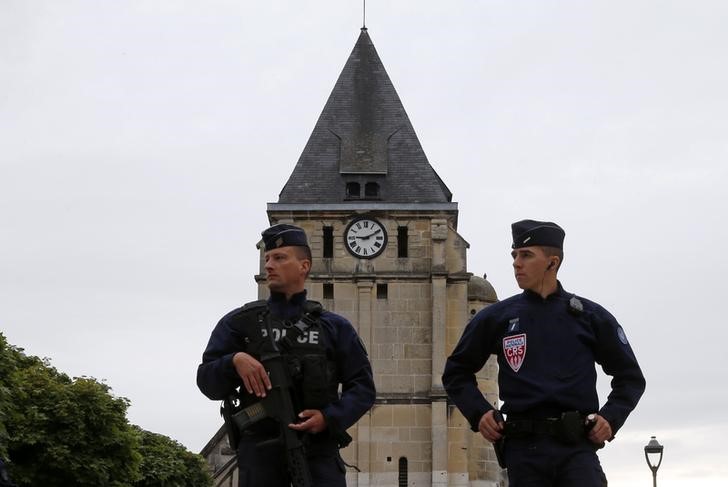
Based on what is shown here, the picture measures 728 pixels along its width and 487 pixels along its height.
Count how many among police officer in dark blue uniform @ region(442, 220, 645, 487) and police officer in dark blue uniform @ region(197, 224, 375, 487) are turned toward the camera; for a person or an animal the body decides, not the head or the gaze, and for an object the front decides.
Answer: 2

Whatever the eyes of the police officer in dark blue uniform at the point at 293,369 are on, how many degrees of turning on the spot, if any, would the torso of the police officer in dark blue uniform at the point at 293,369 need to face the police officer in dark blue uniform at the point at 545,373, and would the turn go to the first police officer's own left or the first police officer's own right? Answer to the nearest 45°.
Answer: approximately 90° to the first police officer's own left

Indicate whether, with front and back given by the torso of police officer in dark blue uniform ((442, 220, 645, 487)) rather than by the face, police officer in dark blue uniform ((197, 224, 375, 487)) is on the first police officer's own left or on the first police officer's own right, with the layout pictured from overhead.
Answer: on the first police officer's own right

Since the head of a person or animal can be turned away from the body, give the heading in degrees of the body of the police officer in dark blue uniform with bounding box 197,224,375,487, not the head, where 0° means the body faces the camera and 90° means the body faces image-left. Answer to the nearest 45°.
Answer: approximately 0°
